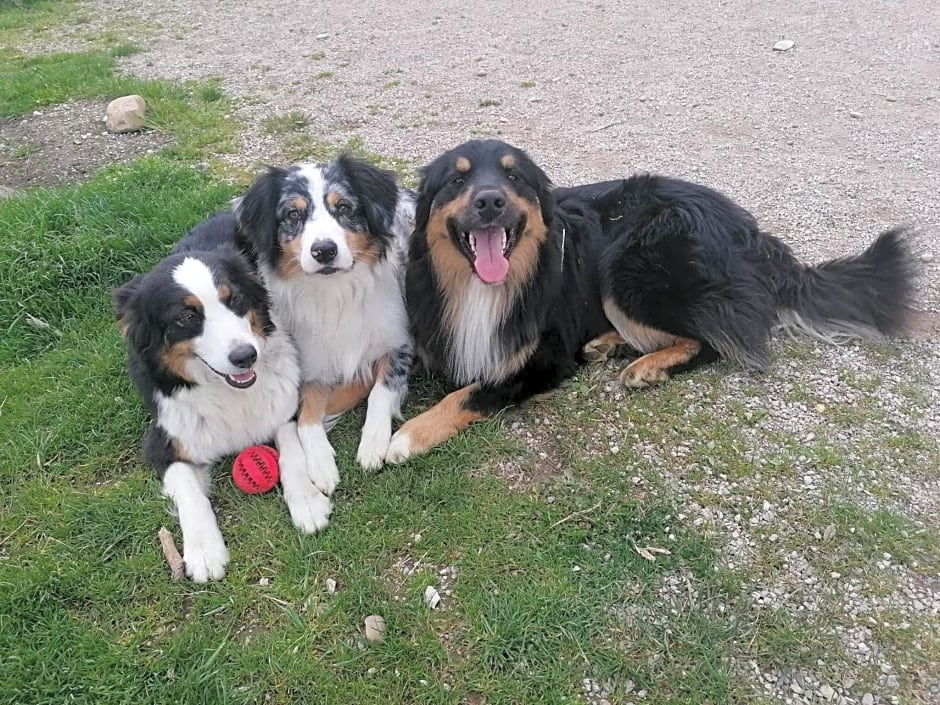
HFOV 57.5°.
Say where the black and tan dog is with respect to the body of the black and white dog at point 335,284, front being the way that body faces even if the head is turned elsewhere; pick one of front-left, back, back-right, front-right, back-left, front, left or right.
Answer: left

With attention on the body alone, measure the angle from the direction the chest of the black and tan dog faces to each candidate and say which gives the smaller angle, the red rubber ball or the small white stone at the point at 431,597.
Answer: the red rubber ball

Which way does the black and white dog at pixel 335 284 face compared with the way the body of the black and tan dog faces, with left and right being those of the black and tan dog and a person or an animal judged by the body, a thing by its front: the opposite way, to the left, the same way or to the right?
to the left

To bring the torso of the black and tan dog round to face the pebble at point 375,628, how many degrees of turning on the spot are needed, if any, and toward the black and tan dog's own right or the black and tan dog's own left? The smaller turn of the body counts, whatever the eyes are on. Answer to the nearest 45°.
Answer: approximately 45° to the black and tan dog's own left

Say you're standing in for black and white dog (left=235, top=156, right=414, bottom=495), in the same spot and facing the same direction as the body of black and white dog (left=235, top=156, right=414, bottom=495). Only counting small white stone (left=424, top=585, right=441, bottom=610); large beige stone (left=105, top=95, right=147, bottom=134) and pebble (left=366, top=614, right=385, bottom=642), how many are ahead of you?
2

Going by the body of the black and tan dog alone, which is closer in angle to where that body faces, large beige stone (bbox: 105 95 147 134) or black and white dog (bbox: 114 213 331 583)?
the black and white dog

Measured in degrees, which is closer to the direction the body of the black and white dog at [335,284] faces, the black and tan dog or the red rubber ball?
the red rubber ball

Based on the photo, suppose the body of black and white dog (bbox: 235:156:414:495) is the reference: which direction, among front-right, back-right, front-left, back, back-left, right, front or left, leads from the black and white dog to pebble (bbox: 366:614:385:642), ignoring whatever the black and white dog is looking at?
front

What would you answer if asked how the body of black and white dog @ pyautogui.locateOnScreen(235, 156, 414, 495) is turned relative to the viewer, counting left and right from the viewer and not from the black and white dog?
facing the viewer

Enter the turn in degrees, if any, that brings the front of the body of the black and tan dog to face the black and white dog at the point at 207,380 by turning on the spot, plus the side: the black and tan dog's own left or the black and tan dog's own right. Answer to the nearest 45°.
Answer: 0° — it already faces it

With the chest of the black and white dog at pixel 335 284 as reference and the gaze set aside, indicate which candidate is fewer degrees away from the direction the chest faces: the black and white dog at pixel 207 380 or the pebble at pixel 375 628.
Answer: the pebble

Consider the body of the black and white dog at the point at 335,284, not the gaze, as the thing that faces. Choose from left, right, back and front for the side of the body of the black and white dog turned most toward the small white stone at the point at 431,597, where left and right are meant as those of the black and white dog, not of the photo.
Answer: front

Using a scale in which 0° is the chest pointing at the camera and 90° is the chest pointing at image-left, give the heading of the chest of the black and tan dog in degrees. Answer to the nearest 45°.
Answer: approximately 45°

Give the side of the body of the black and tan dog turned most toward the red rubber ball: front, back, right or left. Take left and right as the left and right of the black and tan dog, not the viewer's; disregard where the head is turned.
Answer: front

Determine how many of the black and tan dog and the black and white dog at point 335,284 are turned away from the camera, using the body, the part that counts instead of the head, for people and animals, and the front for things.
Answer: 0
